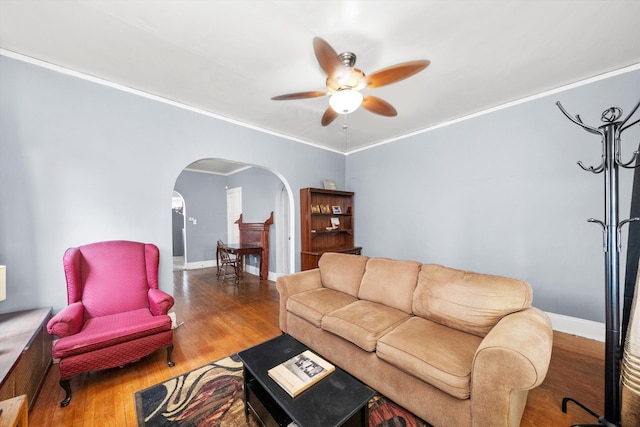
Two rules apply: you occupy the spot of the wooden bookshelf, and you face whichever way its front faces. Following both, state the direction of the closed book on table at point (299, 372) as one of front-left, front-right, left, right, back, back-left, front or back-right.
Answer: front-right

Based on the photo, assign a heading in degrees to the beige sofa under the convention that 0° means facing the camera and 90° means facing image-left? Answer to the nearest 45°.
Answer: approximately 45°

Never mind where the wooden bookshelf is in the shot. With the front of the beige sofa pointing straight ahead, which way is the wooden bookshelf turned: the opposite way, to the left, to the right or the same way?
to the left

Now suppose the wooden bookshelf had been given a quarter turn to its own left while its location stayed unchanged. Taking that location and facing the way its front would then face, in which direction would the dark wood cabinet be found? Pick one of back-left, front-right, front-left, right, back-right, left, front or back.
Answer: back

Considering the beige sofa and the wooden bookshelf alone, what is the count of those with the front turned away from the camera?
0

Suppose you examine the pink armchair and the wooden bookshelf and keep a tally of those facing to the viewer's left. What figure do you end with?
0
